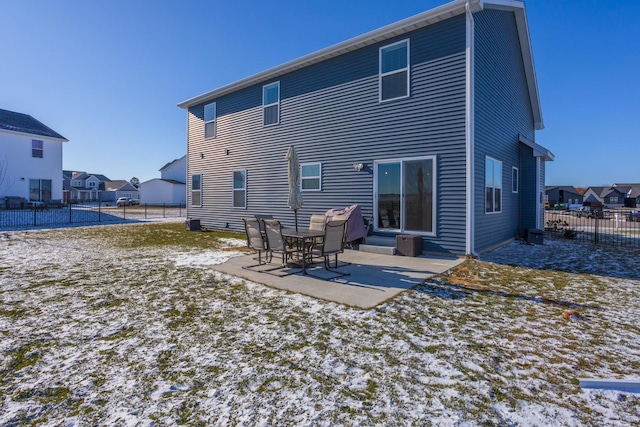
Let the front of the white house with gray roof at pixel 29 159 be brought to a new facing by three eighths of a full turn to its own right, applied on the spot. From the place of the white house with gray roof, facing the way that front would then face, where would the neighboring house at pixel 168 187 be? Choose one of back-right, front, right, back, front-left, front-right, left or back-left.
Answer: front-left

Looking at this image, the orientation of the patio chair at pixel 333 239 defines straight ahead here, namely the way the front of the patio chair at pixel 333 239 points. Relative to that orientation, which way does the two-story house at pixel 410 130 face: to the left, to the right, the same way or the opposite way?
to the right

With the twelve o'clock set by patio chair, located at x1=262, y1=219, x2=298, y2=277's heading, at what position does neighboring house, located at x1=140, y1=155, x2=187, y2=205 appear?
The neighboring house is roughly at 10 o'clock from the patio chair.

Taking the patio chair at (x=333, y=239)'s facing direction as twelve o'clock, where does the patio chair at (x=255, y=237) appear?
the patio chair at (x=255, y=237) is roughly at 11 o'clock from the patio chair at (x=333, y=239).

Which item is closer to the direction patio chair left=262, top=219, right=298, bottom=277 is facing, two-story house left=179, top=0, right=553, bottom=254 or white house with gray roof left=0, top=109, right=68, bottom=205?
the two-story house

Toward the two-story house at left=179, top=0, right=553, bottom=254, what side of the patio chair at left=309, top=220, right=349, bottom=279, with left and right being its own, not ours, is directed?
right

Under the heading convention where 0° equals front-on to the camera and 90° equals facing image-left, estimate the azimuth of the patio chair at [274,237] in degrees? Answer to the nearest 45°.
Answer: approximately 225°

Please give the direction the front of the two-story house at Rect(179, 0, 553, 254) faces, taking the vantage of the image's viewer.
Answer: facing away from the viewer and to the right of the viewer

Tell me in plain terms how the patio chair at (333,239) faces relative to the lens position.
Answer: facing away from the viewer and to the left of the viewer

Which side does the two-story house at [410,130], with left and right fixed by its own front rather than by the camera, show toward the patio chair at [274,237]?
back

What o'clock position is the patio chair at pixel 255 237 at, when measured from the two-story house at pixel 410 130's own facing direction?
The patio chair is roughly at 6 o'clock from the two-story house.
